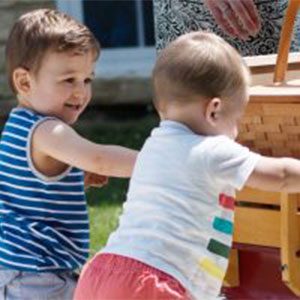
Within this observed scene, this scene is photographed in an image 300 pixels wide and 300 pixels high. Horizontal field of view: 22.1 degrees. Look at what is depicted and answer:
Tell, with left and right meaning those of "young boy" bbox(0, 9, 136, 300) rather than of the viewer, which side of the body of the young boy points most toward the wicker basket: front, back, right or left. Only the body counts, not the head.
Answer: front

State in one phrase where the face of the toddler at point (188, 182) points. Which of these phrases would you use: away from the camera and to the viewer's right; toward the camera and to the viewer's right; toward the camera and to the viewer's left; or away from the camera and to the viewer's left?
away from the camera and to the viewer's right

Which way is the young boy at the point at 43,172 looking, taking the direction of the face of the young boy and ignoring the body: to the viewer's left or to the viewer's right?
to the viewer's right

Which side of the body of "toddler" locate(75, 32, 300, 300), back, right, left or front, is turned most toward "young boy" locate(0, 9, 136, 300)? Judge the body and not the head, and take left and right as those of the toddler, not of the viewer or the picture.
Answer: left

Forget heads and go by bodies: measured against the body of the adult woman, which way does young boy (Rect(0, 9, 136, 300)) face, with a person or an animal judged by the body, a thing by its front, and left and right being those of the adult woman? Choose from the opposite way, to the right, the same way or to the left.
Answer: to the left

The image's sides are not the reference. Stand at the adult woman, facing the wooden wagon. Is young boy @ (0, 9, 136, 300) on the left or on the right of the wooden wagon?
right

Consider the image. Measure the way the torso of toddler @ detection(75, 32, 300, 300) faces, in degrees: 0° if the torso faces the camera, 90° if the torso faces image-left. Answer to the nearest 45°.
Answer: approximately 225°

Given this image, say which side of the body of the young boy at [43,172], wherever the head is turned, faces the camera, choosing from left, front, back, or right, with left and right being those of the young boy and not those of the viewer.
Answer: right

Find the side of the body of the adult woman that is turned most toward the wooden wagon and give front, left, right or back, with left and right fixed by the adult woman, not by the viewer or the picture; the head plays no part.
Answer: front

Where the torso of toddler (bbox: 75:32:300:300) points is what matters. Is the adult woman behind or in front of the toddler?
in front
